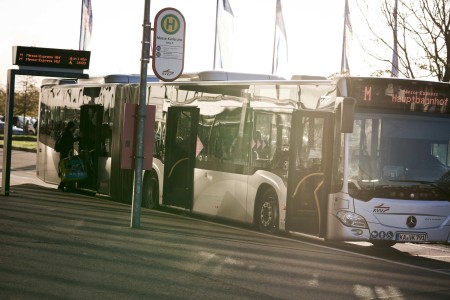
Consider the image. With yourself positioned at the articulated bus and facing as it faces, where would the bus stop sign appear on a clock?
The bus stop sign is roughly at 5 o'clock from the articulated bus.

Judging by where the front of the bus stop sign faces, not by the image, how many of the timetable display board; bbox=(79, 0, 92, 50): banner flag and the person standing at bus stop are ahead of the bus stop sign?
0

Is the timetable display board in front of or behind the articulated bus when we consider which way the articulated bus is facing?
behind

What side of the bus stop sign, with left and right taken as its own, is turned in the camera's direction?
front

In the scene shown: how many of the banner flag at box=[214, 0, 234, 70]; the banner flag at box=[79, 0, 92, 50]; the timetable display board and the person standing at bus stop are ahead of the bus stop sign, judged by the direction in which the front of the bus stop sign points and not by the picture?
0

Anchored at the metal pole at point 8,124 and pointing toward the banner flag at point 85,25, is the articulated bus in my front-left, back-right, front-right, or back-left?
back-right

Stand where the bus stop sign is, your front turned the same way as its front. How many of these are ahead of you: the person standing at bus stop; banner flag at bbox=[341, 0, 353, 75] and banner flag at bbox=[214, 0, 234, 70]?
0

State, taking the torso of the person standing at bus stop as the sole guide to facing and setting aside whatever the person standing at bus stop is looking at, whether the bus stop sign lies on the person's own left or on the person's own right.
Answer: on the person's own right

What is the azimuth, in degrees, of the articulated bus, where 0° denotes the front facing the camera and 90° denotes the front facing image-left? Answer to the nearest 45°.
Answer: approximately 315°

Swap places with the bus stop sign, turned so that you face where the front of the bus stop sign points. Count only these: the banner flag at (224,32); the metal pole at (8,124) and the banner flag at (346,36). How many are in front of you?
0
